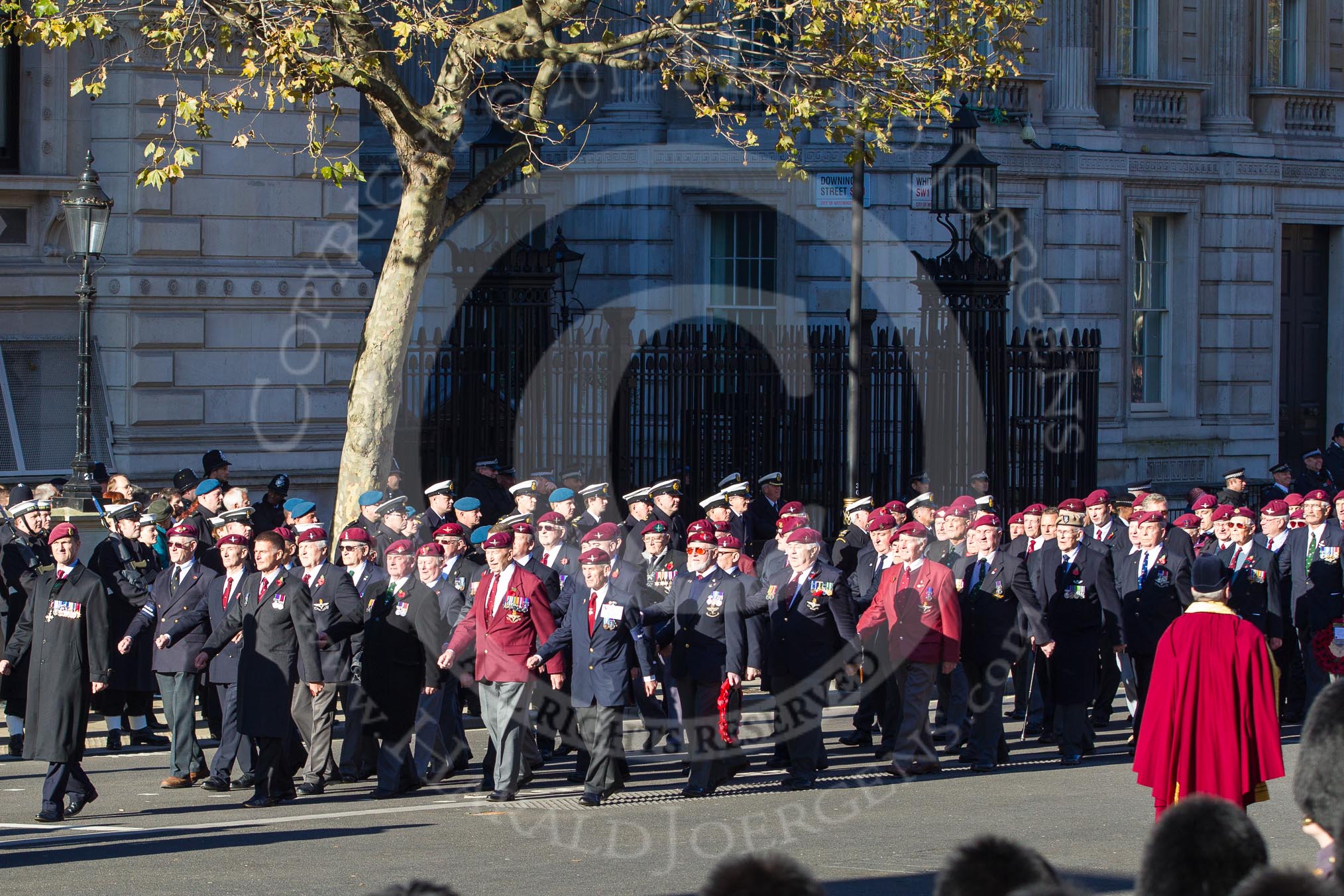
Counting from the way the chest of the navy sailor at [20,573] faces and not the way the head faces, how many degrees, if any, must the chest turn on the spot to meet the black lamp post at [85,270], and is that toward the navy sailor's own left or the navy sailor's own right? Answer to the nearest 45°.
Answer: approximately 135° to the navy sailor's own left

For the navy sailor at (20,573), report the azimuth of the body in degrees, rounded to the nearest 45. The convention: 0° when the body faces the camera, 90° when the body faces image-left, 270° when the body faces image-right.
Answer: approximately 315°

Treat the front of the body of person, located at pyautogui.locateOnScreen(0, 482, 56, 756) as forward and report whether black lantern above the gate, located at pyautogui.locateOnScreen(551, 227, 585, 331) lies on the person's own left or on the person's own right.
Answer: on the person's own left

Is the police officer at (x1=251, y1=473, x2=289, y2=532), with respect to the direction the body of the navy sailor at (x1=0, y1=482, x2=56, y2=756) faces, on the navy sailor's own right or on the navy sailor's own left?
on the navy sailor's own left
